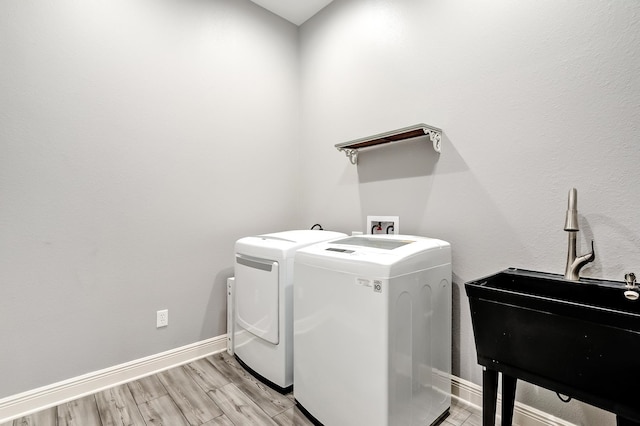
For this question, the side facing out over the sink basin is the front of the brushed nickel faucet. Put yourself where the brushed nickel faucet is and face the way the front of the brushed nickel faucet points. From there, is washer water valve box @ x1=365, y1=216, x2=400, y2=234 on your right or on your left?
on your right

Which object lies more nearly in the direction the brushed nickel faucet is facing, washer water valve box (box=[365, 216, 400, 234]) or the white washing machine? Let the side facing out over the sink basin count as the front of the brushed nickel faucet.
the white washing machine

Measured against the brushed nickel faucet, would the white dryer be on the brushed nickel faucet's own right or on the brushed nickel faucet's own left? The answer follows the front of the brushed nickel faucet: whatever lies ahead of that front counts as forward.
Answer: on the brushed nickel faucet's own right

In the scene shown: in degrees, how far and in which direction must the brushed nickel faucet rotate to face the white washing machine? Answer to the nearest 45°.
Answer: approximately 45° to its right

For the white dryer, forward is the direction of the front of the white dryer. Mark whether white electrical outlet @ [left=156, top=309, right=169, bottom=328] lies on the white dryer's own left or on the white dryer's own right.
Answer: on the white dryer's own right

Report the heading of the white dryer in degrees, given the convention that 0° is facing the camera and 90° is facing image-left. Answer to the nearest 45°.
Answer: approximately 45°

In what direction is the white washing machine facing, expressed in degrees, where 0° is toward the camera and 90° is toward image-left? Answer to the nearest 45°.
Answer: approximately 45°

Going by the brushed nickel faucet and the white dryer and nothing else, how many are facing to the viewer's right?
0

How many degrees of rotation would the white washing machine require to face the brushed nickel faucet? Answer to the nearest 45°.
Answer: approximately 135° to its left

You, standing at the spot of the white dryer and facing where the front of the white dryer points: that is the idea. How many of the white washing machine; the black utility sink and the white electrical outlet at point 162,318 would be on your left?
2
